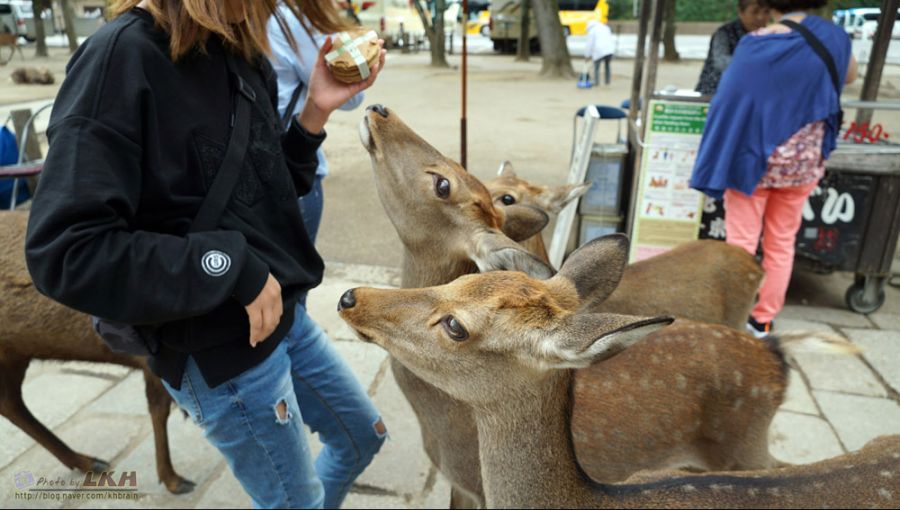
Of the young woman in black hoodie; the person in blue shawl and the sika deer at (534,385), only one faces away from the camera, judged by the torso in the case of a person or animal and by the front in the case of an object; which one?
the person in blue shawl

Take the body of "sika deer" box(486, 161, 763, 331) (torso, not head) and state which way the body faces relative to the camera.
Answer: to the viewer's left

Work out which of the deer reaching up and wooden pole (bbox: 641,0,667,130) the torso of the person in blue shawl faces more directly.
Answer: the wooden pole

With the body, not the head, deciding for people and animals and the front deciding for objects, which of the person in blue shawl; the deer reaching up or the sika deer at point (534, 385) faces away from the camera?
the person in blue shawl

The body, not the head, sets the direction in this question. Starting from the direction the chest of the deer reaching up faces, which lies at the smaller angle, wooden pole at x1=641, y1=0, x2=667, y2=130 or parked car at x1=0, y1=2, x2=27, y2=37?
the parked car

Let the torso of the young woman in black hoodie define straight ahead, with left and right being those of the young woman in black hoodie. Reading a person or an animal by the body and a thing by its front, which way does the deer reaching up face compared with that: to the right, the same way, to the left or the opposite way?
the opposite way

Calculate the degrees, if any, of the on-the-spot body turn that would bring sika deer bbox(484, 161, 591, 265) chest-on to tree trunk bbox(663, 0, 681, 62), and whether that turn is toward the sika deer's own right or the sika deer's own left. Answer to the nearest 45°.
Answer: approximately 135° to the sika deer's own right

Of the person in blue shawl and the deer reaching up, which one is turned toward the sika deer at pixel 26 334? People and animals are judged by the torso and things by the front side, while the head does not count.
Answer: the deer reaching up

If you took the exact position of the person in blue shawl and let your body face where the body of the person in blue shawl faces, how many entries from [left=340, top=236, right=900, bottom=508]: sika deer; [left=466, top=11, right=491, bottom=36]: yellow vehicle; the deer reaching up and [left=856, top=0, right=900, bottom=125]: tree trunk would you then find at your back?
2

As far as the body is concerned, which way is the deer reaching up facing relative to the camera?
to the viewer's left

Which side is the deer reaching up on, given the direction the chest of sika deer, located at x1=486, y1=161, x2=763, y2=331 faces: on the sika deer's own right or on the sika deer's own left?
on the sika deer's own left

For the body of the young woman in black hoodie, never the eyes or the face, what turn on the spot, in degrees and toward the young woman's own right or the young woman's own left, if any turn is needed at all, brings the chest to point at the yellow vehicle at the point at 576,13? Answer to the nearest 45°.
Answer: approximately 90° to the young woman's own left
